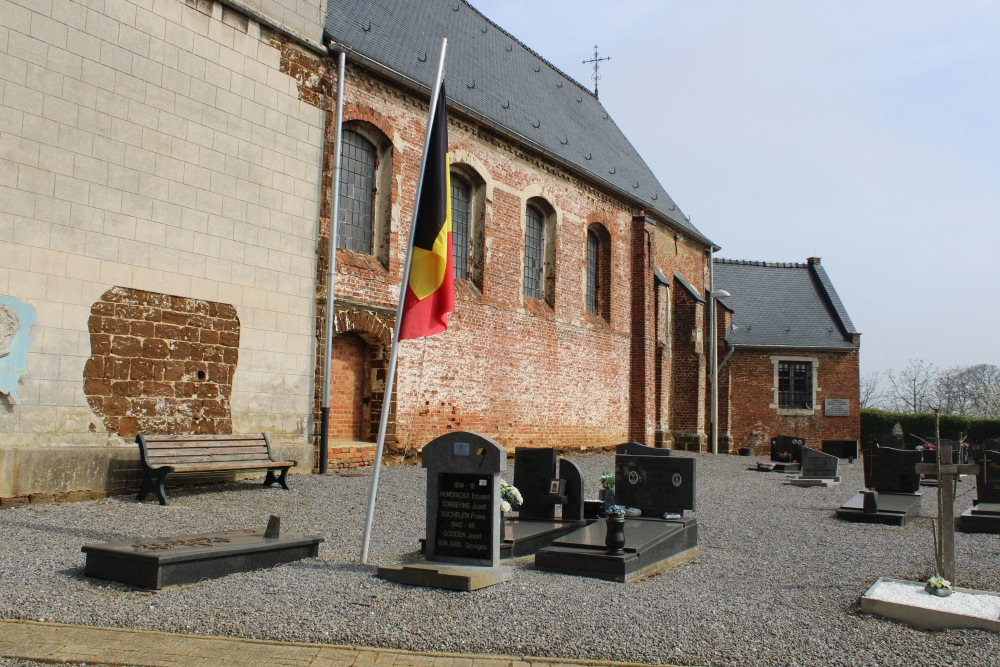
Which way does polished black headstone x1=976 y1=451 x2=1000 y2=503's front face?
toward the camera

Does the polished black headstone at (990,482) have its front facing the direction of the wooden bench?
no

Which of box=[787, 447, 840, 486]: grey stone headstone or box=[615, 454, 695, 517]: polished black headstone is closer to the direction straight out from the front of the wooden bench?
the polished black headstone

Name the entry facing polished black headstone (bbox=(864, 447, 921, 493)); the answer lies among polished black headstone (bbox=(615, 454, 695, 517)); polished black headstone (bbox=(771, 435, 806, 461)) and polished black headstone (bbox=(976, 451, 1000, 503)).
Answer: polished black headstone (bbox=(771, 435, 806, 461))

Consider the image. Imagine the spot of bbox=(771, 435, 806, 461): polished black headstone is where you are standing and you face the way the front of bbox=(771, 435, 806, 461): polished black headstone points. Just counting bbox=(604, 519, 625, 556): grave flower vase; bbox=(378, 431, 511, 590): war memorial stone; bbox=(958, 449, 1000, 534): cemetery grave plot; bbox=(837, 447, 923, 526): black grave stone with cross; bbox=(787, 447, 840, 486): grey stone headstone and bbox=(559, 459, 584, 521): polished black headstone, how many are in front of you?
6

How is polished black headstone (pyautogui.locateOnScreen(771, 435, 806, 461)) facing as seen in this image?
toward the camera

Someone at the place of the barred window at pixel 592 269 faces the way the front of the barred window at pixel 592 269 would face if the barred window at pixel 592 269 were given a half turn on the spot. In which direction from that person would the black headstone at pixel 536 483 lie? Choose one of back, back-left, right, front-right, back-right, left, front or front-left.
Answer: back-left

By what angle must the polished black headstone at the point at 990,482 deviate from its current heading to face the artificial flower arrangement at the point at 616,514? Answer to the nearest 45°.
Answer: approximately 45° to its right

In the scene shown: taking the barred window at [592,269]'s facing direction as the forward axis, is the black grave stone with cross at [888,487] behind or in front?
in front

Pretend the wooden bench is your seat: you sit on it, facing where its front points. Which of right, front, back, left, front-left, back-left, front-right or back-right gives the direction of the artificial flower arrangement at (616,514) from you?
front

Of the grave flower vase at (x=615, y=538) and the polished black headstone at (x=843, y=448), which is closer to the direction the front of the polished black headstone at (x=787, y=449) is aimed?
the grave flower vase

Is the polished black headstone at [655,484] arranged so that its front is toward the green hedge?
no

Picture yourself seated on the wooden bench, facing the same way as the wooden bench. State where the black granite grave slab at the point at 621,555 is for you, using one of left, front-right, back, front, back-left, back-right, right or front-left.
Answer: front

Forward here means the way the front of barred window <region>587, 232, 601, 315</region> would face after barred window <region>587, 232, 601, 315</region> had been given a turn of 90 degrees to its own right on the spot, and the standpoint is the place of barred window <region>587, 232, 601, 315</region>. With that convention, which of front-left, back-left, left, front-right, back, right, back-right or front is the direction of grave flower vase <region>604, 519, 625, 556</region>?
front-left

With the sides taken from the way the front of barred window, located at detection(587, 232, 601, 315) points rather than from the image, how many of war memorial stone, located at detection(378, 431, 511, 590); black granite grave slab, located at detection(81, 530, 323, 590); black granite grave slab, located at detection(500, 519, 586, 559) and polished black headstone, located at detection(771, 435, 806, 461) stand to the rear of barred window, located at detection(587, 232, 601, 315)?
0

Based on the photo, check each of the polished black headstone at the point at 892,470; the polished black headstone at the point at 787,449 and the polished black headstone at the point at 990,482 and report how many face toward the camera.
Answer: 3

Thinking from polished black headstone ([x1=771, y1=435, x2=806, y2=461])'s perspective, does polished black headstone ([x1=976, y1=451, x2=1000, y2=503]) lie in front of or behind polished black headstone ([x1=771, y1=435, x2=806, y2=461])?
in front

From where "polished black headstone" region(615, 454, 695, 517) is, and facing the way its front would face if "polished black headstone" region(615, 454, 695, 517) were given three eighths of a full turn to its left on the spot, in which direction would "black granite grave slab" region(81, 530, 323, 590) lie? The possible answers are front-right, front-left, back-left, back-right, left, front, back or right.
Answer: back-right

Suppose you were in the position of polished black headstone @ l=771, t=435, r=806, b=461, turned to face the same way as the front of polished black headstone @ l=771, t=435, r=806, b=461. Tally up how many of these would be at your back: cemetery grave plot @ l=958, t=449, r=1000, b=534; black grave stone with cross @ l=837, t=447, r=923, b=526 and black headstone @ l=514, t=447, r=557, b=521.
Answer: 0

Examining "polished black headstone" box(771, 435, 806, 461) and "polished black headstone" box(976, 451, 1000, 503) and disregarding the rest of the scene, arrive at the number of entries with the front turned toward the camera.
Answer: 2

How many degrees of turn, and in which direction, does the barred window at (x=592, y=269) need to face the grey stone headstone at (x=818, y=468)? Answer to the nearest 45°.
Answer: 0° — it already faces it

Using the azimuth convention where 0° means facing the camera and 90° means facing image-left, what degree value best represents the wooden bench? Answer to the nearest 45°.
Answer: approximately 315°
